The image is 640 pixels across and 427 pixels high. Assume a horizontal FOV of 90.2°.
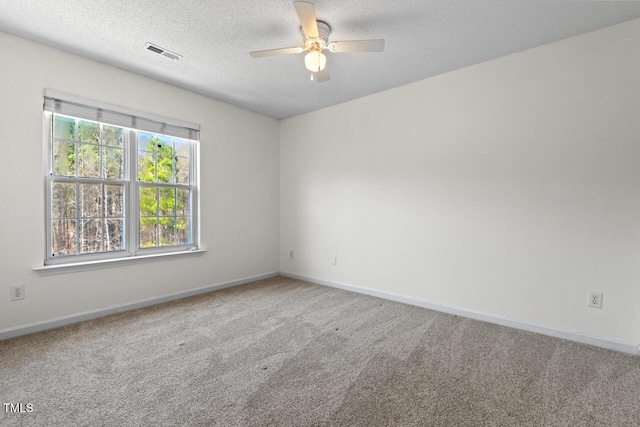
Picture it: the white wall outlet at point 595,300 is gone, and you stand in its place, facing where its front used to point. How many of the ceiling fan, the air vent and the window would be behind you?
0

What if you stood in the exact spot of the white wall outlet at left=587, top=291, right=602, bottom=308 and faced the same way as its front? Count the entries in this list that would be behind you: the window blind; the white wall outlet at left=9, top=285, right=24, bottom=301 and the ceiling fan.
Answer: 0

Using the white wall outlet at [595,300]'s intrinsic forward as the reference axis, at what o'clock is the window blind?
The window blind is roughly at 2 o'clock from the white wall outlet.

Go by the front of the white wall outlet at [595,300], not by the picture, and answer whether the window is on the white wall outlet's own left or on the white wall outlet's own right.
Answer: on the white wall outlet's own right

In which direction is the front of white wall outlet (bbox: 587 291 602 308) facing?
toward the camera

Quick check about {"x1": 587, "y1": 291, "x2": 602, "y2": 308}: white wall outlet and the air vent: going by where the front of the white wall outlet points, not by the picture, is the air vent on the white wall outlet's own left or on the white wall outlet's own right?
on the white wall outlet's own right

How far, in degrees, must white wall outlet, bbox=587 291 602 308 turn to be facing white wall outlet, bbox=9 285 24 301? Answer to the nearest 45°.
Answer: approximately 45° to its right

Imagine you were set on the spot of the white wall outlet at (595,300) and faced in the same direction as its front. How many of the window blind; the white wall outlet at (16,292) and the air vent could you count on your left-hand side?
0

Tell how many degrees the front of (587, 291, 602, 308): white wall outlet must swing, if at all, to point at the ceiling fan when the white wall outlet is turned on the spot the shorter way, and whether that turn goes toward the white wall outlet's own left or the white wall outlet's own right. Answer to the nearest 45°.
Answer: approximately 45° to the white wall outlet's own right
